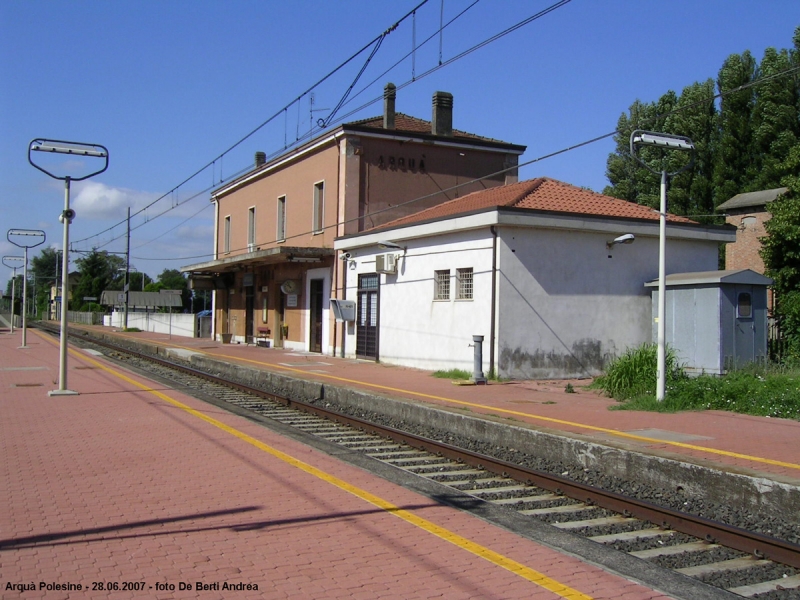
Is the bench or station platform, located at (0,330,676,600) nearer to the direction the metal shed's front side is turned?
the station platform

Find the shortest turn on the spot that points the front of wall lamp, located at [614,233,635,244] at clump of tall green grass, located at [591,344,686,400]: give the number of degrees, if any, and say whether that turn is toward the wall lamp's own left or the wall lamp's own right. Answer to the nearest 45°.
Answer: approximately 45° to the wall lamp's own left

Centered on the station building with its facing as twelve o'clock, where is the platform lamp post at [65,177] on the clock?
The platform lamp post is roughly at 11 o'clock from the station building.

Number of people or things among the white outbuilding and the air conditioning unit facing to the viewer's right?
0

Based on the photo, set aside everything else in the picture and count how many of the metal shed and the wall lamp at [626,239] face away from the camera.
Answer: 0

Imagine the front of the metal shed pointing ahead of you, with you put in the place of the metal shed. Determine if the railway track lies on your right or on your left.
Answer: on your right

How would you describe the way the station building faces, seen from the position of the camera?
facing the viewer and to the left of the viewer

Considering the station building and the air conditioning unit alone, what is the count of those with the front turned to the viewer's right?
0

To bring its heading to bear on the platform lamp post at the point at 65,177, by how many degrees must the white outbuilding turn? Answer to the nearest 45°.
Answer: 0° — it already faces it

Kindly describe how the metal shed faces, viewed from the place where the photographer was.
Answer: facing the viewer and to the right of the viewer
